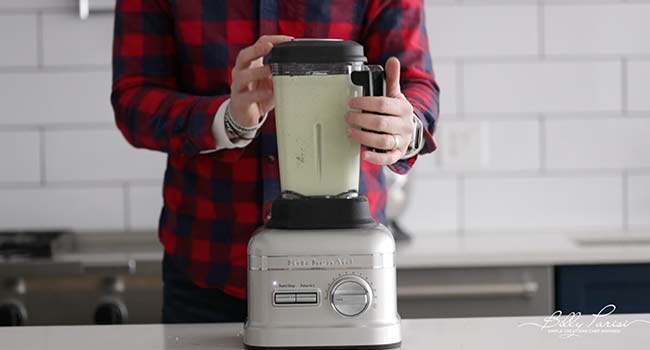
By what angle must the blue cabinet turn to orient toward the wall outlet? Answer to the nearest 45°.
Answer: approximately 135° to its right

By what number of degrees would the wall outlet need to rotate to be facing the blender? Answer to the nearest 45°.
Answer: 0° — it already faces it

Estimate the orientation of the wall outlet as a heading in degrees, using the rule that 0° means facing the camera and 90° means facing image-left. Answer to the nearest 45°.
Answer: approximately 0°

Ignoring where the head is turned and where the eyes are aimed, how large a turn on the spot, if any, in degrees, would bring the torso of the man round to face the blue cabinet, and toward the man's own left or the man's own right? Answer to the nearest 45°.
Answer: approximately 135° to the man's own left

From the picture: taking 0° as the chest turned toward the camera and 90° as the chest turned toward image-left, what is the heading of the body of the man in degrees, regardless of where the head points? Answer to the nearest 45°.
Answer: approximately 0°

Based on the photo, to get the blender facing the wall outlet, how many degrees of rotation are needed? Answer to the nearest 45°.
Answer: approximately 180°
